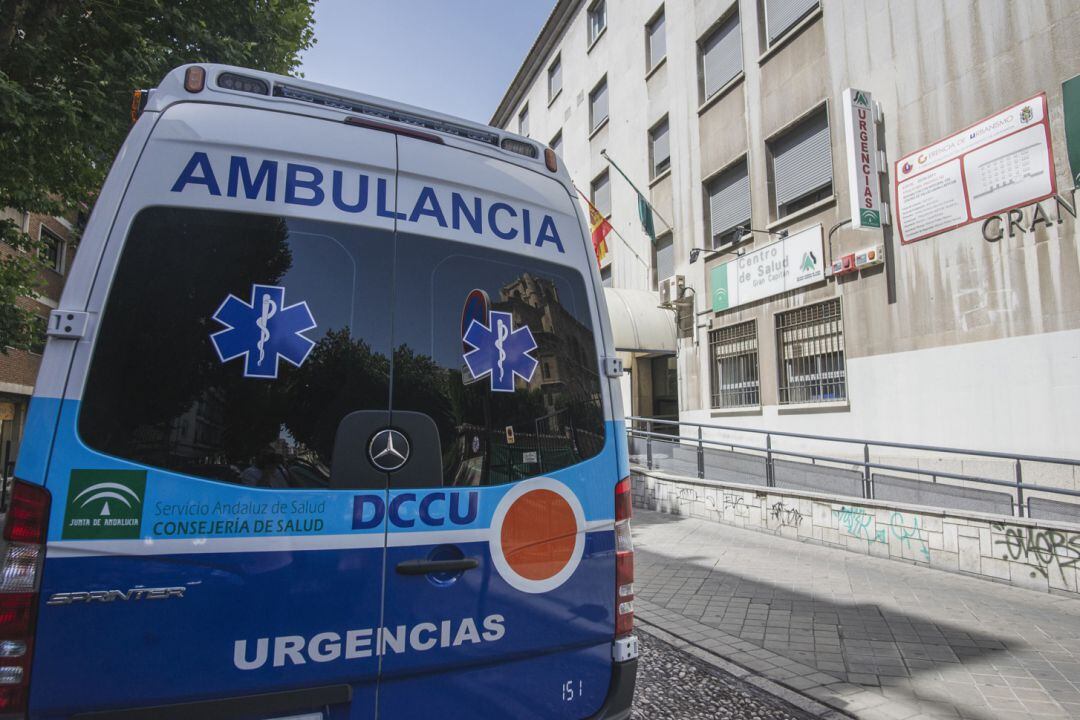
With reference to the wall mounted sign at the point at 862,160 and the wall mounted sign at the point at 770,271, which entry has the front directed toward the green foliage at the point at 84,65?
the wall mounted sign at the point at 770,271

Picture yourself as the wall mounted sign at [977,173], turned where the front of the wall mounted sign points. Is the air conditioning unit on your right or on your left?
on your right

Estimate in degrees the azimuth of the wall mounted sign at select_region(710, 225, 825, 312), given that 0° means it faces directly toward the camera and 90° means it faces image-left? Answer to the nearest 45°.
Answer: approximately 45°

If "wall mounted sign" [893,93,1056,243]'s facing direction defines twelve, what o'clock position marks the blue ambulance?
The blue ambulance is roughly at 11 o'clock from the wall mounted sign.

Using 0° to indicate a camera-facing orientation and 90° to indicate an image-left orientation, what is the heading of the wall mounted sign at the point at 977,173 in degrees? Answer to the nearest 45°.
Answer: approximately 45°

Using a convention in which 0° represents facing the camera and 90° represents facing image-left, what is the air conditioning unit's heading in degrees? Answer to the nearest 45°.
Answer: approximately 45°

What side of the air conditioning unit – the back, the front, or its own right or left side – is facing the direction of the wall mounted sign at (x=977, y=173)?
left

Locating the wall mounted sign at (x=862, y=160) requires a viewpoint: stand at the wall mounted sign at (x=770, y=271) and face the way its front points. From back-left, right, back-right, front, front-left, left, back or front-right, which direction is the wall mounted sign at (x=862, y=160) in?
left

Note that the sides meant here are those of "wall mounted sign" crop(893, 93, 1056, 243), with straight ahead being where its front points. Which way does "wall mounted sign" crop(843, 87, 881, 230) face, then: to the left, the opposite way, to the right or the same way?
to the left
